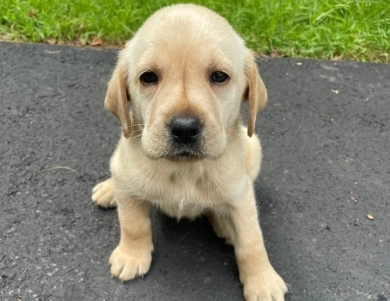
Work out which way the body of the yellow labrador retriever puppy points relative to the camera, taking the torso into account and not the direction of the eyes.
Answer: toward the camera
